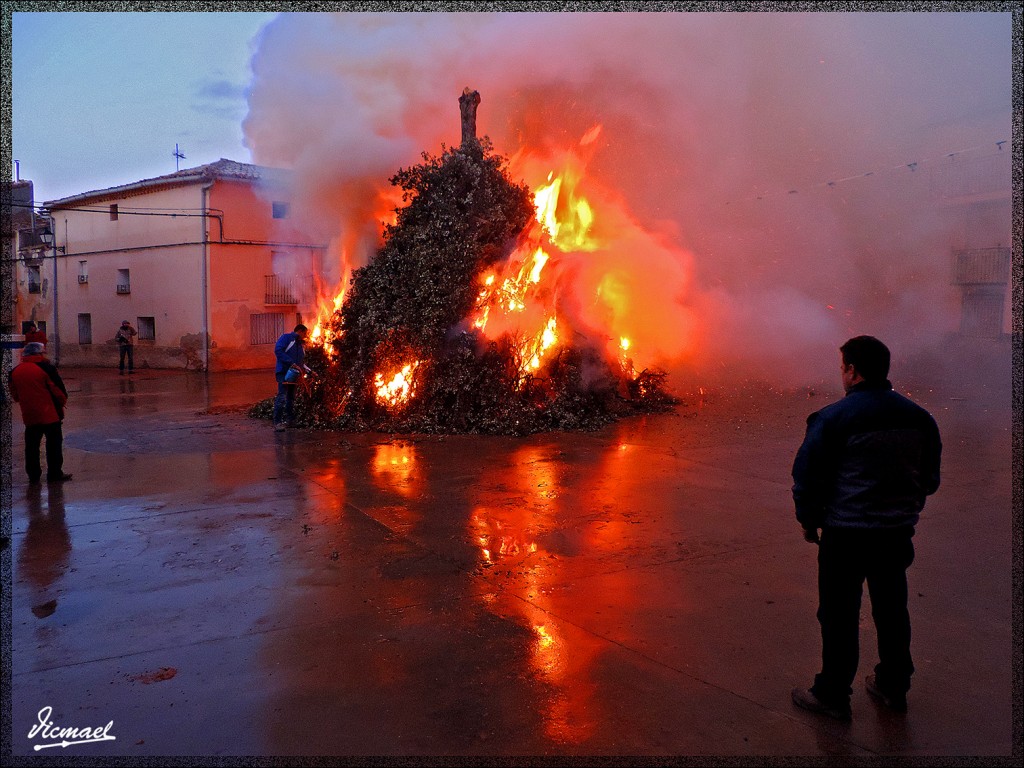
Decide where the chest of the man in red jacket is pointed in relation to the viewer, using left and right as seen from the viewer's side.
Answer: facing away from the viewer and to the right of the viewer

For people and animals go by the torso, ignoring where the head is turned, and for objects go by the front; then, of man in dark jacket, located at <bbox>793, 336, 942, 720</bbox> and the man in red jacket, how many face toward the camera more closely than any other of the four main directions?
0

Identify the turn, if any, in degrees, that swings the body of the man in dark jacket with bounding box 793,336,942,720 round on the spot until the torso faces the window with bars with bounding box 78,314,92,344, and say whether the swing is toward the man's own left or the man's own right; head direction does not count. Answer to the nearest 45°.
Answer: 0° — they already face it

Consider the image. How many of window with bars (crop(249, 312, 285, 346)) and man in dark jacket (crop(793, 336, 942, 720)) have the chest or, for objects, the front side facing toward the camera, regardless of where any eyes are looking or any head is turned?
1

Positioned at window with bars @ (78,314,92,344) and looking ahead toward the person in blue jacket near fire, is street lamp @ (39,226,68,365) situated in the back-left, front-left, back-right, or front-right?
back-right

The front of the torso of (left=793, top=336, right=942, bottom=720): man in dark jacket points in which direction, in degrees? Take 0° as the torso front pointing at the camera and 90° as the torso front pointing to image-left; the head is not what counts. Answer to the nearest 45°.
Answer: approximately 135°

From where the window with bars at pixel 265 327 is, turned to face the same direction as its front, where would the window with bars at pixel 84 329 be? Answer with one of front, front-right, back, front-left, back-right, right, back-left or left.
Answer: back-right

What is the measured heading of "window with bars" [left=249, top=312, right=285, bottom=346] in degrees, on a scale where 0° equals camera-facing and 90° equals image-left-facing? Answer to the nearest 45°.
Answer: approximately 0°

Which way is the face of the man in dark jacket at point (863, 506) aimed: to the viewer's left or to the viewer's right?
to the viewer's left

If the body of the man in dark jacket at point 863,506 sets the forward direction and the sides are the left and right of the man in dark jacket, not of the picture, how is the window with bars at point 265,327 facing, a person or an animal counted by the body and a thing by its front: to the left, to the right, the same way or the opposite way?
the opposite way

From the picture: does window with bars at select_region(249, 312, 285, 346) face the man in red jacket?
yes
